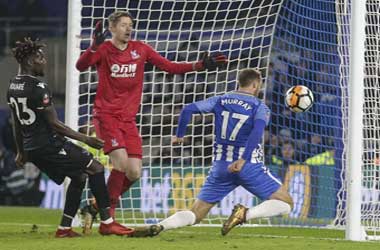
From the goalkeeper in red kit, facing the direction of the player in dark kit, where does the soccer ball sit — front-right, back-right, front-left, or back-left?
back-left

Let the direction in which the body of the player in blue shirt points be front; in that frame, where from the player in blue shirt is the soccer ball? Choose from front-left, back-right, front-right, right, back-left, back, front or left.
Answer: front

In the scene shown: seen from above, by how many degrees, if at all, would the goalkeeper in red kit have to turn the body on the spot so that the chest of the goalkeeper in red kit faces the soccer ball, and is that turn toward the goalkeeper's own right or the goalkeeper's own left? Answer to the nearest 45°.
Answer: approximately 45° to the goalkeeper's own left

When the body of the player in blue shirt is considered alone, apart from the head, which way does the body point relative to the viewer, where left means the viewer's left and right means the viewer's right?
facing away from the viewer and to the right of the viewer

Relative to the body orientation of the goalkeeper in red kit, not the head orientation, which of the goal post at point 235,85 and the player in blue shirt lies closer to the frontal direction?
the player in blue shirt

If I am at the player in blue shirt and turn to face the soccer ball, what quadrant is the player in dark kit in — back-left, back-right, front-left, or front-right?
back-left

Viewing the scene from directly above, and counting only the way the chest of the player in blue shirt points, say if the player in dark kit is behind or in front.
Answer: behind

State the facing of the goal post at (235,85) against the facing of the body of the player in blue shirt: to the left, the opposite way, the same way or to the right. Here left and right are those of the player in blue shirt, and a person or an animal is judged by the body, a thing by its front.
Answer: the opposite way

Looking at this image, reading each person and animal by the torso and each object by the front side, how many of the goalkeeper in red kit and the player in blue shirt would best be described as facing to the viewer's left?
0

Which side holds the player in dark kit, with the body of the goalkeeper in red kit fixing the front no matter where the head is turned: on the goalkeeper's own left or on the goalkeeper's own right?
on the goalkeeper's own right

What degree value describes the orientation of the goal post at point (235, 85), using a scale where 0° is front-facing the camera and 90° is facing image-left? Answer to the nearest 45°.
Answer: approximately 45°

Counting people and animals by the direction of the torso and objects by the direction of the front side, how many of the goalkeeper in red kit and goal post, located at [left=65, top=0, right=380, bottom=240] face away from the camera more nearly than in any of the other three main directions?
0

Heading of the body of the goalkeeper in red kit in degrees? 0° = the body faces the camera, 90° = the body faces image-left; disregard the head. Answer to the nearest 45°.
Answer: approximately 315°

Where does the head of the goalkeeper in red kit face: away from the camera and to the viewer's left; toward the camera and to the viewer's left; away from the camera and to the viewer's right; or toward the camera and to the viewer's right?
toward the camera and to the viewer's right
